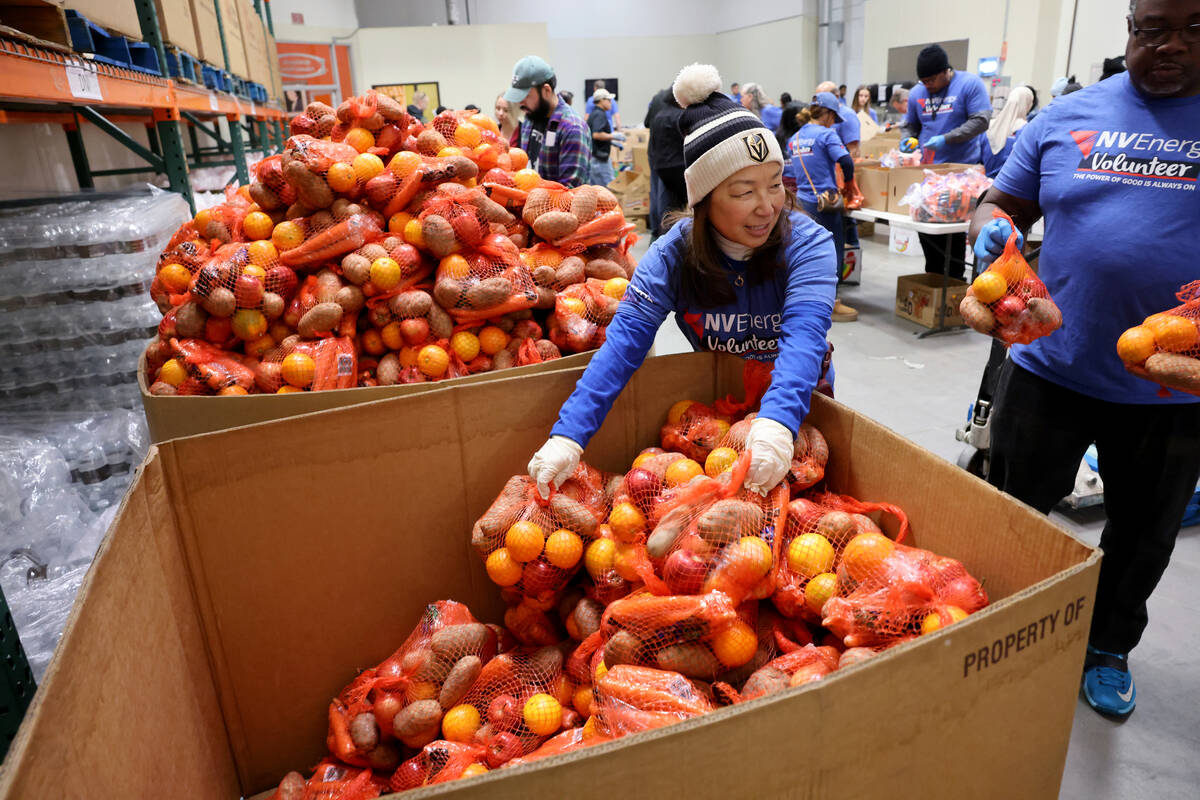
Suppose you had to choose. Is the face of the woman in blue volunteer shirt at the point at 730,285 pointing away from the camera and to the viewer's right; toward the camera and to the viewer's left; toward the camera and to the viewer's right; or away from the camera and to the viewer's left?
toward the camera and to the viewer's right

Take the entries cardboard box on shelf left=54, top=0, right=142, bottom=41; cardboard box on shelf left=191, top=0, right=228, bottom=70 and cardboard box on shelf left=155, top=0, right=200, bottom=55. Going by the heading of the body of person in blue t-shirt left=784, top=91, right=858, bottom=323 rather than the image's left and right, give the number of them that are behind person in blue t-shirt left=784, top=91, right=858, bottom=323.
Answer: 3

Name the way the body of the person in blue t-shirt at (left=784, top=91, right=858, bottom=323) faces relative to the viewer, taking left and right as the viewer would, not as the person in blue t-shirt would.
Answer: facing away from the viewer and to the right of the viewer

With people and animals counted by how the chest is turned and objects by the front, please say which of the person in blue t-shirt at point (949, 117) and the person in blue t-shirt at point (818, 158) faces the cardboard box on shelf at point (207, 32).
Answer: the person in blue t-shirt at point (949, 117)

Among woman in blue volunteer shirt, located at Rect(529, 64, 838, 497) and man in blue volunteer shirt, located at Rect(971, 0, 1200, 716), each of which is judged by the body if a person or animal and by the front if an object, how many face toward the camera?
2

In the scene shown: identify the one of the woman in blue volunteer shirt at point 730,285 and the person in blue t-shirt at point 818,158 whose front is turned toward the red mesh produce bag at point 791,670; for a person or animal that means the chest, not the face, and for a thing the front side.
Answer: the woman in blue volunteer shirt

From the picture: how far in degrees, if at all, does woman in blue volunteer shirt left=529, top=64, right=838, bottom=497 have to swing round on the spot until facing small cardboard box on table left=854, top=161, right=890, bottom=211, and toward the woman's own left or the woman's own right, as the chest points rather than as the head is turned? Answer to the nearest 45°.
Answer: approximately 180°

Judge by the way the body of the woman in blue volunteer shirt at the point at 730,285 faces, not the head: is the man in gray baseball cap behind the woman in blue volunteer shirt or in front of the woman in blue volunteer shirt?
behind

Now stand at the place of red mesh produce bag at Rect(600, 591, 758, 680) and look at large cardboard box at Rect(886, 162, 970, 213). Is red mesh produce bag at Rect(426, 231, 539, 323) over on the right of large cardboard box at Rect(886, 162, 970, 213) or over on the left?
left

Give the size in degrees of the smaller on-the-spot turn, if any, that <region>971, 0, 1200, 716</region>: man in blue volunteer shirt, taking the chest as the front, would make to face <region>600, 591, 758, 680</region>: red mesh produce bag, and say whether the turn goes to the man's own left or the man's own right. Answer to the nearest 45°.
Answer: approximately 45° to the man's own right

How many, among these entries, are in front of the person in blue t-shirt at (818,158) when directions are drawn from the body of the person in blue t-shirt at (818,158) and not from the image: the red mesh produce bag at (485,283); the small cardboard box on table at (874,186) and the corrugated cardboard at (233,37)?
1

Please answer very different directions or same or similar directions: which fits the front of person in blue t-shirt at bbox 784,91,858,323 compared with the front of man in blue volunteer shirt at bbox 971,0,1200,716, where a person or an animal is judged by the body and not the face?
very different directions

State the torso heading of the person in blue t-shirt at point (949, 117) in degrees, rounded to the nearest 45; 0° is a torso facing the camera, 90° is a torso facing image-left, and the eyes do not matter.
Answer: approximately 45°

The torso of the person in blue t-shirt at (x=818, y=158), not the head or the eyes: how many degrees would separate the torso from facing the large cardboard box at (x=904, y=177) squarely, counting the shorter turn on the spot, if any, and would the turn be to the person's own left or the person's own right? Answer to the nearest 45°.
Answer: approximately 45° to the person's own right
